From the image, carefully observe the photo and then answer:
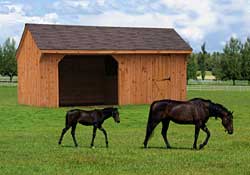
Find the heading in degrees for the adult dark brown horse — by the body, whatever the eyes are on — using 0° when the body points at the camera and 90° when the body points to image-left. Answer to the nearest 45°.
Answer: approximately 270°

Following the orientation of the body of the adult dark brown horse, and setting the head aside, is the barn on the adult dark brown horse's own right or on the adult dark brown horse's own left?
on the adult dark brown horse's own left
